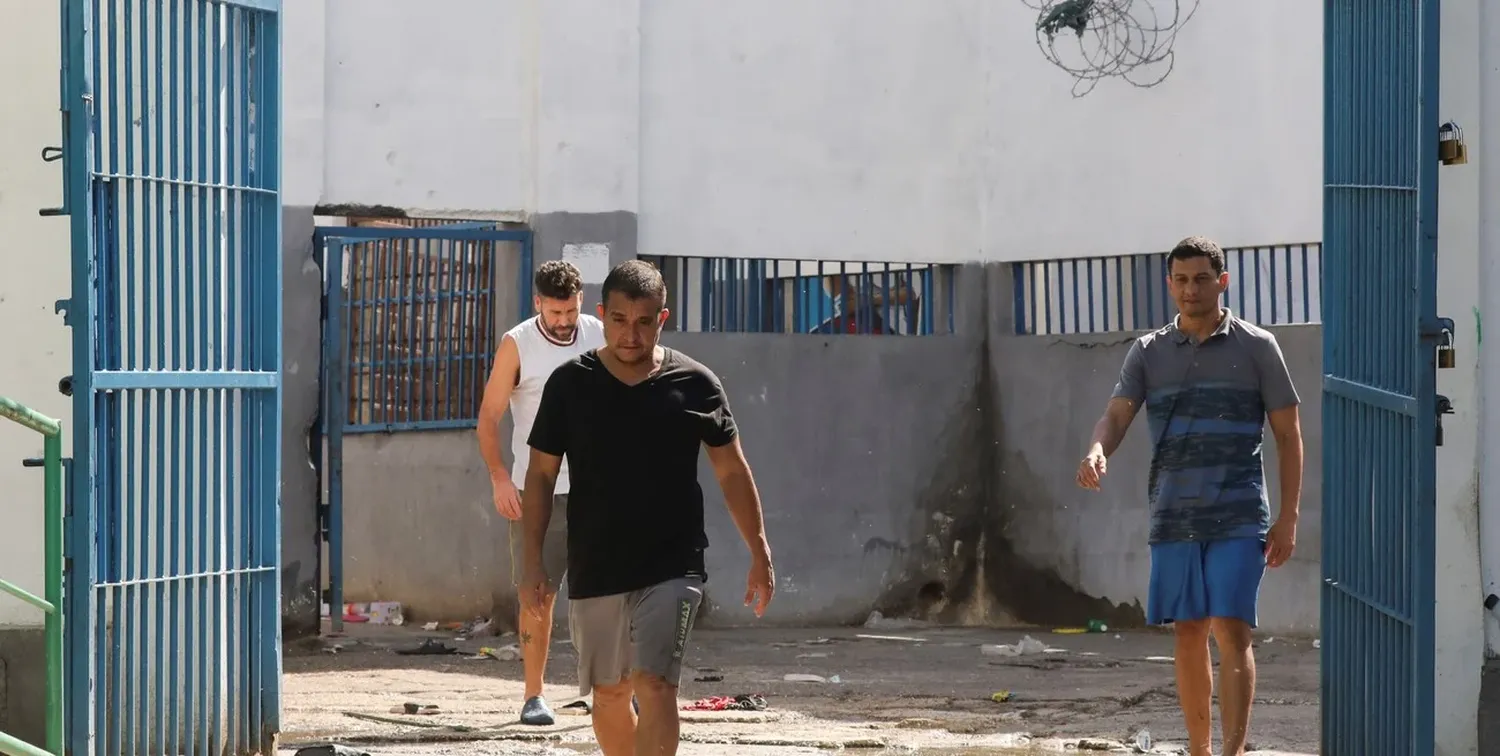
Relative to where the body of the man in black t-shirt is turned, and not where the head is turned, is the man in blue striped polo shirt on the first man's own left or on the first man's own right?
on the first man's own left

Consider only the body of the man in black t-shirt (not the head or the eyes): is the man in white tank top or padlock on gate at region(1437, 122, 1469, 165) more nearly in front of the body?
the padlock on gate

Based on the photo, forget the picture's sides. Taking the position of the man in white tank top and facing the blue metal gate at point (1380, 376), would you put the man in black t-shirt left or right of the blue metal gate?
right

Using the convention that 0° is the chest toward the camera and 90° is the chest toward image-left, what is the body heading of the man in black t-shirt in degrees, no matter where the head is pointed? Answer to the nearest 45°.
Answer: approximately 0°

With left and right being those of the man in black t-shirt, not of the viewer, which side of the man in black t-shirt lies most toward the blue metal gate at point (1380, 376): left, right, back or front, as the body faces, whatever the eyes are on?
left

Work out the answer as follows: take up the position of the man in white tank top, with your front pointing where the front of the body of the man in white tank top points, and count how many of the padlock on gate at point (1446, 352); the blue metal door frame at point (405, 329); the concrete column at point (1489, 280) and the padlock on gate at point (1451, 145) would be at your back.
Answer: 1

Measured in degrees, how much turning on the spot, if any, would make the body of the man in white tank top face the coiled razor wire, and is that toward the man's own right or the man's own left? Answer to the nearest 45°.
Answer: approximately 135° to the man's own left

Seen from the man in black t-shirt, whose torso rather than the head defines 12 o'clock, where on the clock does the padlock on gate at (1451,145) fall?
The padlock on gate is roughly at 9 o'clock from the man in black t-shirt.

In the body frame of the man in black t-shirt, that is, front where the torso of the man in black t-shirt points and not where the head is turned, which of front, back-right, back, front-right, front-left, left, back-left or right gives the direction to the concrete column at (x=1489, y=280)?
left

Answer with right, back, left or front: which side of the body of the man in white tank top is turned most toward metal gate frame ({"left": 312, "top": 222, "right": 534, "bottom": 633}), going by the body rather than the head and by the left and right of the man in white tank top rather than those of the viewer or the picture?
back

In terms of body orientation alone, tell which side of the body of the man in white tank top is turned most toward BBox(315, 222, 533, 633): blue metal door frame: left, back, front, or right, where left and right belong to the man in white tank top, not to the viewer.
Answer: back

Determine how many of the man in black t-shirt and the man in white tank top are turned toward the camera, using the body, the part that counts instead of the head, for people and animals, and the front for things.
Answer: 2
